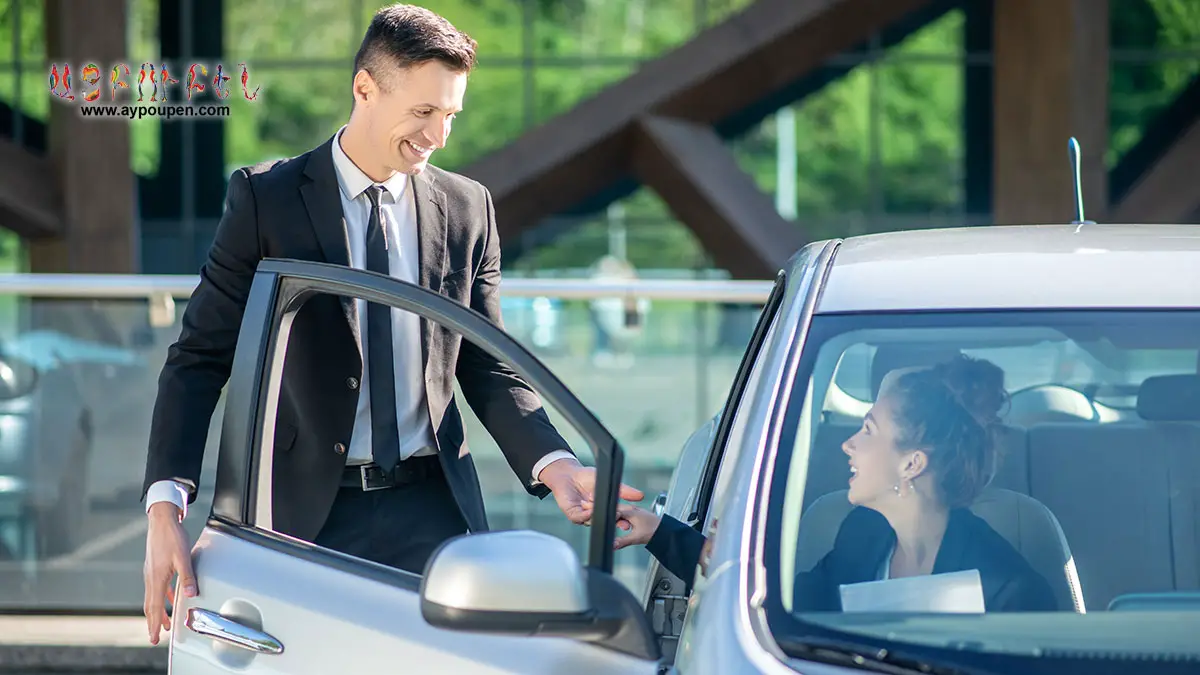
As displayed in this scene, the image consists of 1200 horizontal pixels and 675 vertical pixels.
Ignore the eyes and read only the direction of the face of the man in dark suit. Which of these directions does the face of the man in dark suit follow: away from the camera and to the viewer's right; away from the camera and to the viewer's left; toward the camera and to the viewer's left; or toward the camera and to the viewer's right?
toward the camera and to the viewer's right

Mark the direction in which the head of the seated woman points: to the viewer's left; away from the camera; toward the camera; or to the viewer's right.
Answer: to the viewer's left

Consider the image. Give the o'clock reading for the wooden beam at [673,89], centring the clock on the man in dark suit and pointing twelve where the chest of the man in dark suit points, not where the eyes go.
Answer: The wooden beam is roughly at 8 o'clock from the man in dark suit.

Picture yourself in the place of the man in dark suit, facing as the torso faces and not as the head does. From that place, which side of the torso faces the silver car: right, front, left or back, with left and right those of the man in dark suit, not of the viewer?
left

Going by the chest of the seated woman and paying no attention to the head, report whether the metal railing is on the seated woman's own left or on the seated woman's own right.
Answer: on the seated woman's own right

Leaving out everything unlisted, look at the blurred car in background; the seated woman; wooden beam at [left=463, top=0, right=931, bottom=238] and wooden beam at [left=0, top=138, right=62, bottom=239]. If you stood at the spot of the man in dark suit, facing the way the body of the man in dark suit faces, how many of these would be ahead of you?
1

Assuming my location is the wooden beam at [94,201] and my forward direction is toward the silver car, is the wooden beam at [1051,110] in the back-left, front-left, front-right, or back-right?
front-left

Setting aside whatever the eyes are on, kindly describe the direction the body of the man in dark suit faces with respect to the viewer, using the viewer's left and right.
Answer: facing the viewer and to the right of the viewer

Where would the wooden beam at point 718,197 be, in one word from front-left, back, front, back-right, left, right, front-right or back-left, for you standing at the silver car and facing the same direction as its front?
back

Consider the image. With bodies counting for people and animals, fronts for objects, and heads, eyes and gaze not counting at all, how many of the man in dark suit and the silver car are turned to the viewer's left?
0

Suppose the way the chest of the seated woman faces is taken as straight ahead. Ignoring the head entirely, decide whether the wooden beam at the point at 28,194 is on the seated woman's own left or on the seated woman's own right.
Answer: on the seated woman's own right

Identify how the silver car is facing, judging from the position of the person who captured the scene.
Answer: facing the viewer

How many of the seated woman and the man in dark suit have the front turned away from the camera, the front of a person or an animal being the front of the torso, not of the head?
0
